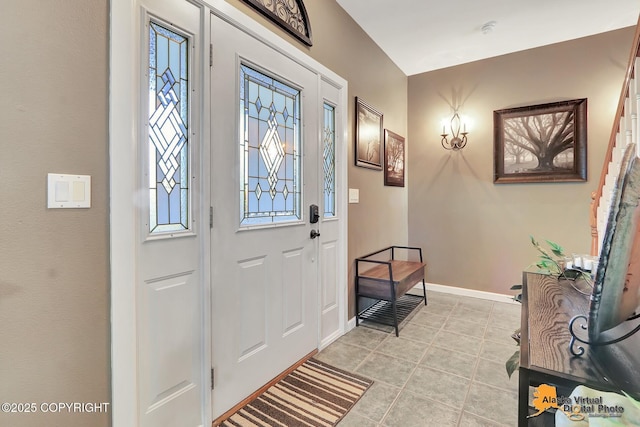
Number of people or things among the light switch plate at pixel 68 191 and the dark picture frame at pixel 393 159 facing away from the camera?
0

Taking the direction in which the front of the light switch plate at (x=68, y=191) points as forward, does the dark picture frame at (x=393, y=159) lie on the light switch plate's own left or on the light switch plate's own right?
on the light switch plate's own left

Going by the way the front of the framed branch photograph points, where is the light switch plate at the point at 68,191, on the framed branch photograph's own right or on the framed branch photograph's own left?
on the framed branch photograph's own right

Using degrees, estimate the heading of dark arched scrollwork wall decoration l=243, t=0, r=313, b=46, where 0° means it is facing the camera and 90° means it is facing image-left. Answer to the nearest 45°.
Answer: approximately 315°

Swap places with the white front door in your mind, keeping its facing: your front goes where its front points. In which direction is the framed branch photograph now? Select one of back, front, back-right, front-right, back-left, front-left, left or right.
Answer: left

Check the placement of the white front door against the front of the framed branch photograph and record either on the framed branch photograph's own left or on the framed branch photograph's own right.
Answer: on the framed branch photograph's own right

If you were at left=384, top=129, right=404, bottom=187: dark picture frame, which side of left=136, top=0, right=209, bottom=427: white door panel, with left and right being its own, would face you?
left

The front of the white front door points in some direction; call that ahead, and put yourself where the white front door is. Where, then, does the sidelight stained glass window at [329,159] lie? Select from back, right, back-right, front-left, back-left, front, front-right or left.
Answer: left

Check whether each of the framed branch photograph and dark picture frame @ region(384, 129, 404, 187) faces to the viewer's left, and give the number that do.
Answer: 0

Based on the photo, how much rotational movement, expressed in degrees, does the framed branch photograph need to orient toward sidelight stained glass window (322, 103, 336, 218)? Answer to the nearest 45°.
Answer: approximately 90° to its right

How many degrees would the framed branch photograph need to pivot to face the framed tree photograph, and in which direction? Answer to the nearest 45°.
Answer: approximately 45° to its left
